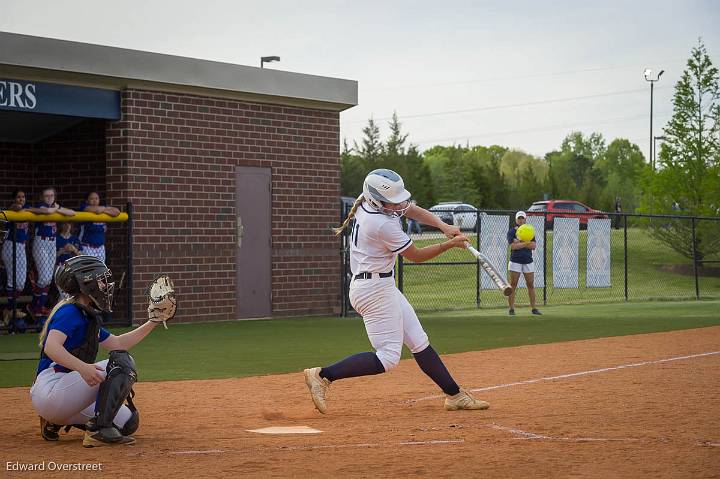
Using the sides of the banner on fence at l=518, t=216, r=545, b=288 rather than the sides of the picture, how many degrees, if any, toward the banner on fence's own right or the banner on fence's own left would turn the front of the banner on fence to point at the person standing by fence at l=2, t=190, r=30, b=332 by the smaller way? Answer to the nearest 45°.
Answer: approximately 45° to the banner on fence's own right

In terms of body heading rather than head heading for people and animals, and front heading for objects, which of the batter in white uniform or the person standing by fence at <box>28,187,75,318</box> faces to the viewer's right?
the batter in white uniform

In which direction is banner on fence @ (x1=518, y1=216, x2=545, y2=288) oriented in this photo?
toward the camera

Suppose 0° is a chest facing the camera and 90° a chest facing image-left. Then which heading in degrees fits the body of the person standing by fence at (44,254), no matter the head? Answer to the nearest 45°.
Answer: approximately 0°

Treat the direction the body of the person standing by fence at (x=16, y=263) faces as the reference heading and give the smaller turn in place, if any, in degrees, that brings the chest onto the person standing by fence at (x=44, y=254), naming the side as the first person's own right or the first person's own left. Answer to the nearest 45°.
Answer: approximately 45° to the first person's own left

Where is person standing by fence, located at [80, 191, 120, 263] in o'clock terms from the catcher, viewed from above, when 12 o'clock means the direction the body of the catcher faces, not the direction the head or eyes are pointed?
The person standing by fence is roughly at 9 o'clock from the catcher.

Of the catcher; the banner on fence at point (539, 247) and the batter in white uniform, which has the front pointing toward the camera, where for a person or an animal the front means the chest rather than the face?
the banner on fence

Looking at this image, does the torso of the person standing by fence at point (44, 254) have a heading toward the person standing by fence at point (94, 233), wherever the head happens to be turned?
no

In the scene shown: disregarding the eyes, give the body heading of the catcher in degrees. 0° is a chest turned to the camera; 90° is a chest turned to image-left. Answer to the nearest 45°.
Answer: approximately 270°

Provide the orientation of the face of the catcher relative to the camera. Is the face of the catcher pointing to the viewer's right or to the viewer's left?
to the viewer's right

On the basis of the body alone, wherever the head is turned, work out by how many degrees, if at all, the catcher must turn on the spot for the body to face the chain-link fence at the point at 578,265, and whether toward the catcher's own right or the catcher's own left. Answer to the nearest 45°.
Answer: approximately 45° to the catcher's own left

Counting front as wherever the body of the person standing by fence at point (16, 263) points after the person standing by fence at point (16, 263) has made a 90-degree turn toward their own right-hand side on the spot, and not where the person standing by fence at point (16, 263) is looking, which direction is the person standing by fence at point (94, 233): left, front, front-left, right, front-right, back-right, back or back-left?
back-left

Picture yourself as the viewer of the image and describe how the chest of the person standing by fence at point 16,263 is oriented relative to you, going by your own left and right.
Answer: facing the viewer and to the right of the viewer

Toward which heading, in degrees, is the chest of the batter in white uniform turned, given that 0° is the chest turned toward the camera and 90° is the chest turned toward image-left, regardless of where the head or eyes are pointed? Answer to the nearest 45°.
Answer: approximately 270°

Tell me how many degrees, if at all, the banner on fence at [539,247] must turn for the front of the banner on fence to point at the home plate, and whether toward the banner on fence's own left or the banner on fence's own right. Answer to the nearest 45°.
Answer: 0° — it already faces it

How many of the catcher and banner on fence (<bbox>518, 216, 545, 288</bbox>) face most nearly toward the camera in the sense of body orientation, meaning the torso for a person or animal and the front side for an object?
1
